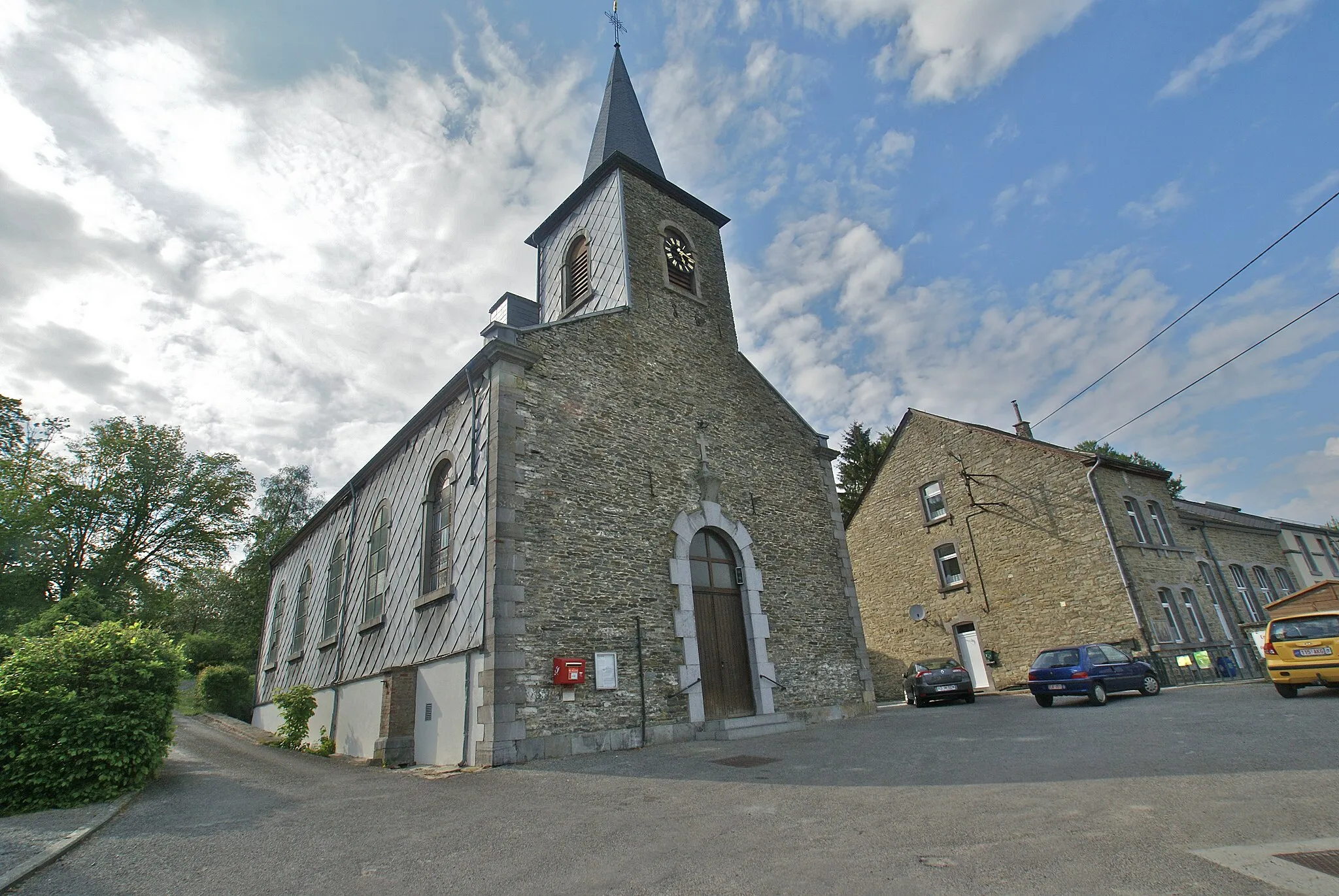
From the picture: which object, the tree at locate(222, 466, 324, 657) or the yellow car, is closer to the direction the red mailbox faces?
the yellow car

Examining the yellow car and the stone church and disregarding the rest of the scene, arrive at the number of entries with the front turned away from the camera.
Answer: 1

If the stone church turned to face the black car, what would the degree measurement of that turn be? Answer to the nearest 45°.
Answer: approximately 90° to its left

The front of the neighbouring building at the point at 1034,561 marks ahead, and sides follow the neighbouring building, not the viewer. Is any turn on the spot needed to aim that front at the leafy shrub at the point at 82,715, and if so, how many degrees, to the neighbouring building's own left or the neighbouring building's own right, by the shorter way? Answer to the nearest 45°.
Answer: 0° — it already faces it

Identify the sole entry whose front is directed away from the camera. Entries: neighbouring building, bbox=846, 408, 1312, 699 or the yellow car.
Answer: the yellow car

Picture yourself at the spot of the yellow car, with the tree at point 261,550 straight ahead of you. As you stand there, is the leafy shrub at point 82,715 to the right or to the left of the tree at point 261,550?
left

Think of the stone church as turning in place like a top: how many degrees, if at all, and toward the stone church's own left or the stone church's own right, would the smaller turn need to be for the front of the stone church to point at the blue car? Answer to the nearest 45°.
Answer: approximately 45° to the stone church's own left

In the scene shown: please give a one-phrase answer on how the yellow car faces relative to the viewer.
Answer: facing away from the viewer

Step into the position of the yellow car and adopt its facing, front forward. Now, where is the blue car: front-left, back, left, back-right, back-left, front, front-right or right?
left

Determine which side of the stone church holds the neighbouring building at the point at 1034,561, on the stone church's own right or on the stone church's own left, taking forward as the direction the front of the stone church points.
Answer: on the stone church's own left
